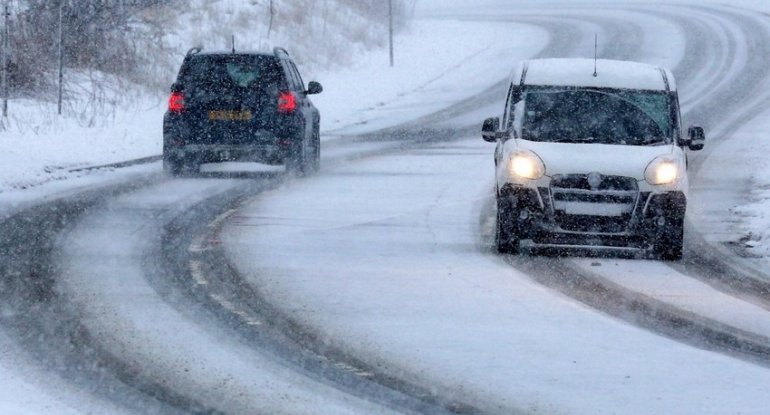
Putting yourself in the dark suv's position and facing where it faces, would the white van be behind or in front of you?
behind

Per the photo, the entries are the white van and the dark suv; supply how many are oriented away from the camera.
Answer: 1

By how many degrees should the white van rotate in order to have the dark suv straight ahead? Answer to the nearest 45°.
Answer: approximately 135° to its right

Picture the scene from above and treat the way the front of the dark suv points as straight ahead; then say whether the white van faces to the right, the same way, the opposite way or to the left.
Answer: the opposite way

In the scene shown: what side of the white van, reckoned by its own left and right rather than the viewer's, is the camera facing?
front

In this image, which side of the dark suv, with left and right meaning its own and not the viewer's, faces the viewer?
back
